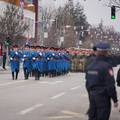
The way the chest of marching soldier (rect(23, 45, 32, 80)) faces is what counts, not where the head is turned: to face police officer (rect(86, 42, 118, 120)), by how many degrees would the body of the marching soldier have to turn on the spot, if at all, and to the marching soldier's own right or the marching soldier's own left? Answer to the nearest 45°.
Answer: approximately 45° to the marching soldier's own left

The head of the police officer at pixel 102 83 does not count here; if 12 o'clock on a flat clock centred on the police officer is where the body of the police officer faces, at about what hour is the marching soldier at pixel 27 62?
The marching soldier is roughly at 10 o'clock from the police officer.

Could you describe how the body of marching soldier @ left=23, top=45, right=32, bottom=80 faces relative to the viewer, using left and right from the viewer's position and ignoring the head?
facing the viewer and to the left of the viewer

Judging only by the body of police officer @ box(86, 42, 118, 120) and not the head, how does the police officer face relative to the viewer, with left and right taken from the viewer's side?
facing away from the viewer and to the right of the viewer

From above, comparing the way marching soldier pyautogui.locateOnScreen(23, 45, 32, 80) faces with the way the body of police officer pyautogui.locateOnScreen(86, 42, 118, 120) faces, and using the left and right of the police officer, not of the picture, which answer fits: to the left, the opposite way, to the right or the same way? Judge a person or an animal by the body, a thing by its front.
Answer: the opposite way
